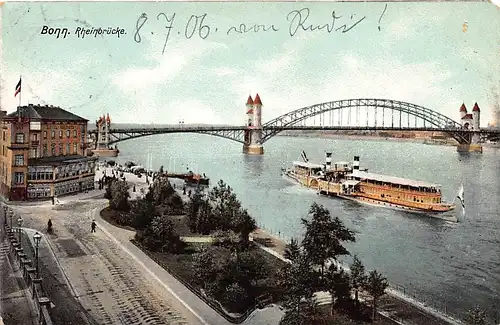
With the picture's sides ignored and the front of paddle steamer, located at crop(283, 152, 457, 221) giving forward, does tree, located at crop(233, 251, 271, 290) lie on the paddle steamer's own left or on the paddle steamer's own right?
on the paddle steamer's own left

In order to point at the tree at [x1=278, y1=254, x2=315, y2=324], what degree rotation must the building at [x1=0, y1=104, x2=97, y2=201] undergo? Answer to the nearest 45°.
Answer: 0° — it already faces it

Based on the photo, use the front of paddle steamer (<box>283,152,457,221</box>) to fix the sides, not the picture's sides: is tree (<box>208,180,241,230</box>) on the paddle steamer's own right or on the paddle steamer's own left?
on the paddle steamer's own left

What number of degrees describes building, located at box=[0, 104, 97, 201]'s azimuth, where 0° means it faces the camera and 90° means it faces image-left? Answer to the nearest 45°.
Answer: approximately 315°

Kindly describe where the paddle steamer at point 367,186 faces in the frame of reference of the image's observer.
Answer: facing away from the viewer and to the left of the viewer
